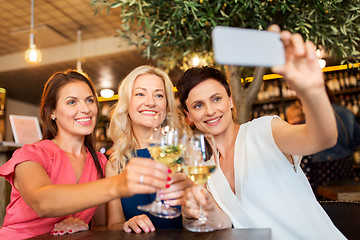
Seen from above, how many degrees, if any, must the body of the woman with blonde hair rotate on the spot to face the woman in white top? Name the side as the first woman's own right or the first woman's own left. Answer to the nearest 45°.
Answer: approximately 45° to the first woman's own left

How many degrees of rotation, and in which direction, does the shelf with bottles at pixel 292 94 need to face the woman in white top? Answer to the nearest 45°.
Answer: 0° — it already faces them

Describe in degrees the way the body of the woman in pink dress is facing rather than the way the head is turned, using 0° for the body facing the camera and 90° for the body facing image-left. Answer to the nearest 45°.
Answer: approximately 315°

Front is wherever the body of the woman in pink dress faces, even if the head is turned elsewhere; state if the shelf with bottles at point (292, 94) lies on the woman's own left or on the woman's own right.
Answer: on the woman's own left

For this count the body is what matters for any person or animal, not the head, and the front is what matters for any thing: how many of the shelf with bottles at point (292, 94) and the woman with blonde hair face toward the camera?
2

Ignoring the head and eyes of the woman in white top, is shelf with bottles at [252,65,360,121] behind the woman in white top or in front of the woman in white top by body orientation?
behind

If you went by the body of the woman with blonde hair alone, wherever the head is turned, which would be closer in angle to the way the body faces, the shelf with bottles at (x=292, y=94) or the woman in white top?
the woman in white top

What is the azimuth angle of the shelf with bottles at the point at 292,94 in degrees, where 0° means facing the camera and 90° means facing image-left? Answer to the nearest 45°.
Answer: approximately 0°

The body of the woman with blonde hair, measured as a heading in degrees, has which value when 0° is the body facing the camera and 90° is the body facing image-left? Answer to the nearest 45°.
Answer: approximately 0°

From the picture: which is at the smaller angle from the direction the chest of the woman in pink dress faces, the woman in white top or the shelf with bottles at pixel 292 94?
the woman in white top
